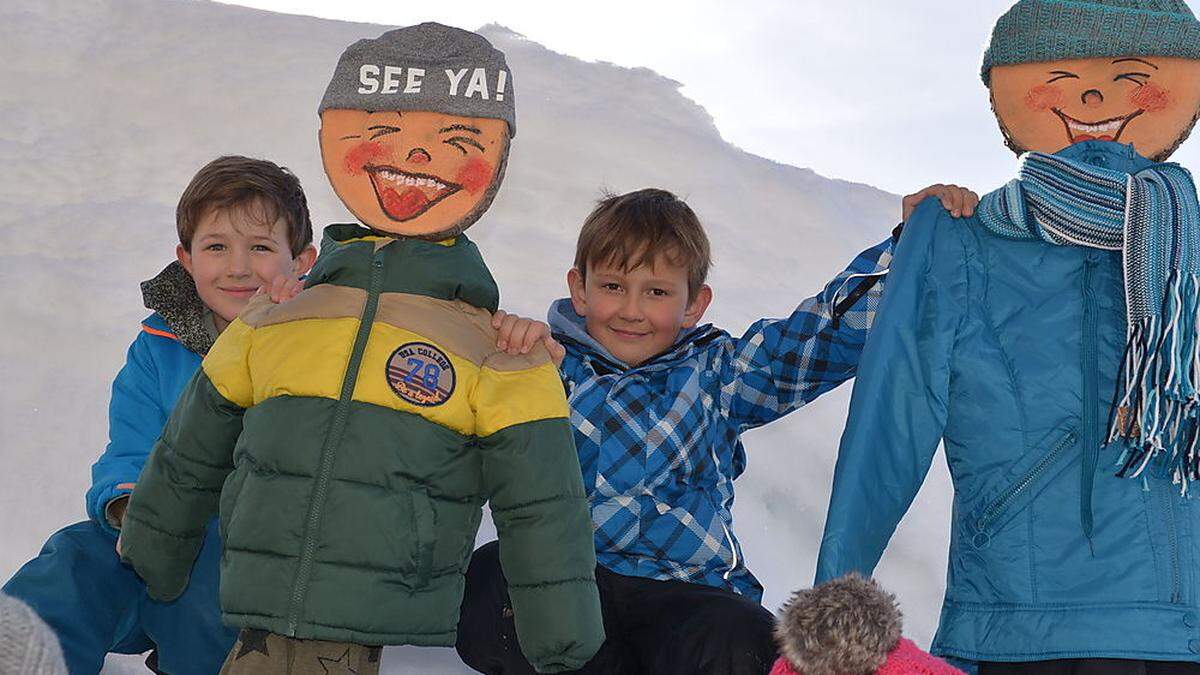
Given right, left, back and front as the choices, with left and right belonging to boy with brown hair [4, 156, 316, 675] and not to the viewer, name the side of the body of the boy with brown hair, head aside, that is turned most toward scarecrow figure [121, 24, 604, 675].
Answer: front

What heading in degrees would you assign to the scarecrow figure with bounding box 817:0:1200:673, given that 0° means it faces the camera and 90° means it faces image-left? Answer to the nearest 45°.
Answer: approximately 0°

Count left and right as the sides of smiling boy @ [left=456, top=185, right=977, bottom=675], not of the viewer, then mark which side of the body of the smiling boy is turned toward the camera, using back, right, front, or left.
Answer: front

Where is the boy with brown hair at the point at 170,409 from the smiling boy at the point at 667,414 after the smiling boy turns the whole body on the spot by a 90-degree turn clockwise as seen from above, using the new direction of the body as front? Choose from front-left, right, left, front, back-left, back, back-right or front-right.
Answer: front

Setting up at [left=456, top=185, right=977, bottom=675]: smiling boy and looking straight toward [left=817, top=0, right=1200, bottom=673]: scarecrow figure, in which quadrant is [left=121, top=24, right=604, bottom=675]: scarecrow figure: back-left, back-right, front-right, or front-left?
back-right

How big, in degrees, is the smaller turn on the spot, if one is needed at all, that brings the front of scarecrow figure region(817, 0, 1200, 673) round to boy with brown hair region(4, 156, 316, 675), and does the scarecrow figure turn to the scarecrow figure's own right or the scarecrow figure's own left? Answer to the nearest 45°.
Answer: approximately 90° to the scarecrow figure's own right

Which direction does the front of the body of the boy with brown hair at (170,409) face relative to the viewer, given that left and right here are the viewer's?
facing the viewer

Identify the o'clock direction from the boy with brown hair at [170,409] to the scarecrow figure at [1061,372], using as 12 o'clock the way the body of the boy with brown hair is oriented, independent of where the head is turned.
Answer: The scarecrow figure is roughly at 10 o'clock from the boy with brown hair.

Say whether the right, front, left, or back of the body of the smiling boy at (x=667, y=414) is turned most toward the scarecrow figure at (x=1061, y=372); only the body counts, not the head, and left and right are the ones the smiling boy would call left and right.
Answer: left

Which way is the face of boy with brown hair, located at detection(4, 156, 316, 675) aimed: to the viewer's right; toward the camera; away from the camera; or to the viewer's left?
toward the camera

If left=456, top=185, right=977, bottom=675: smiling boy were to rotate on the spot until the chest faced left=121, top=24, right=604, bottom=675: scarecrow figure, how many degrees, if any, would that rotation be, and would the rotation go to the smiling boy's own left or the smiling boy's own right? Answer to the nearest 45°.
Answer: approximately 45° to the smiling boy's own right

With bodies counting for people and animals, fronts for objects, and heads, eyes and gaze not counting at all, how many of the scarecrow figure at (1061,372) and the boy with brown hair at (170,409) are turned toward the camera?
2

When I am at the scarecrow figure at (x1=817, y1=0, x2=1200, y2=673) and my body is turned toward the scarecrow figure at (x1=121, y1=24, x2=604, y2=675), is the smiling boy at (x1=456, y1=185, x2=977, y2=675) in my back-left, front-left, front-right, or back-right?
front-right

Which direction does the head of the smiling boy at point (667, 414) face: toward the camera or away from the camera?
toward the camera

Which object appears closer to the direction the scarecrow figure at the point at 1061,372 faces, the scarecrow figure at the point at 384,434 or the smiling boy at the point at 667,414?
the scarecrow figure

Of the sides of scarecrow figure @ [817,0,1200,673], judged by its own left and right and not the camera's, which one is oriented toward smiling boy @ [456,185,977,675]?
right
